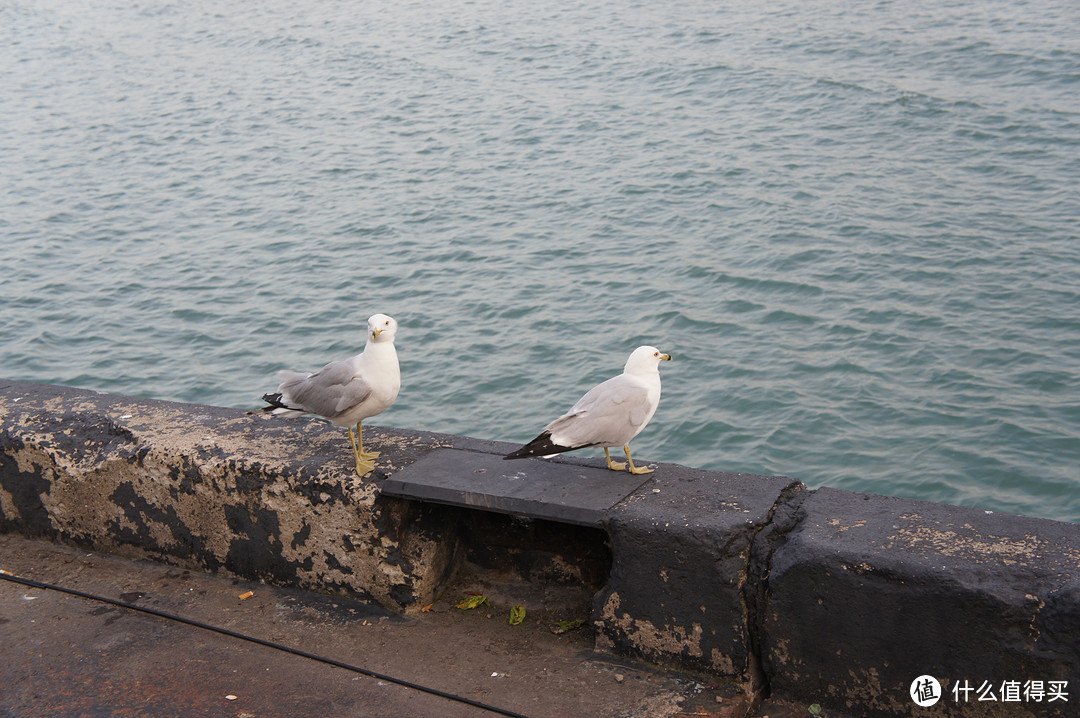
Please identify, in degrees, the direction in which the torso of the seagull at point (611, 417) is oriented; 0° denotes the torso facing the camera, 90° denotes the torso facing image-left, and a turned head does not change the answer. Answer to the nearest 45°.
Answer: approximately 270°

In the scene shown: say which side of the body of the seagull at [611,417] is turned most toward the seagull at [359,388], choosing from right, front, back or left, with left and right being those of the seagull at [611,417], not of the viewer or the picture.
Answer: back
